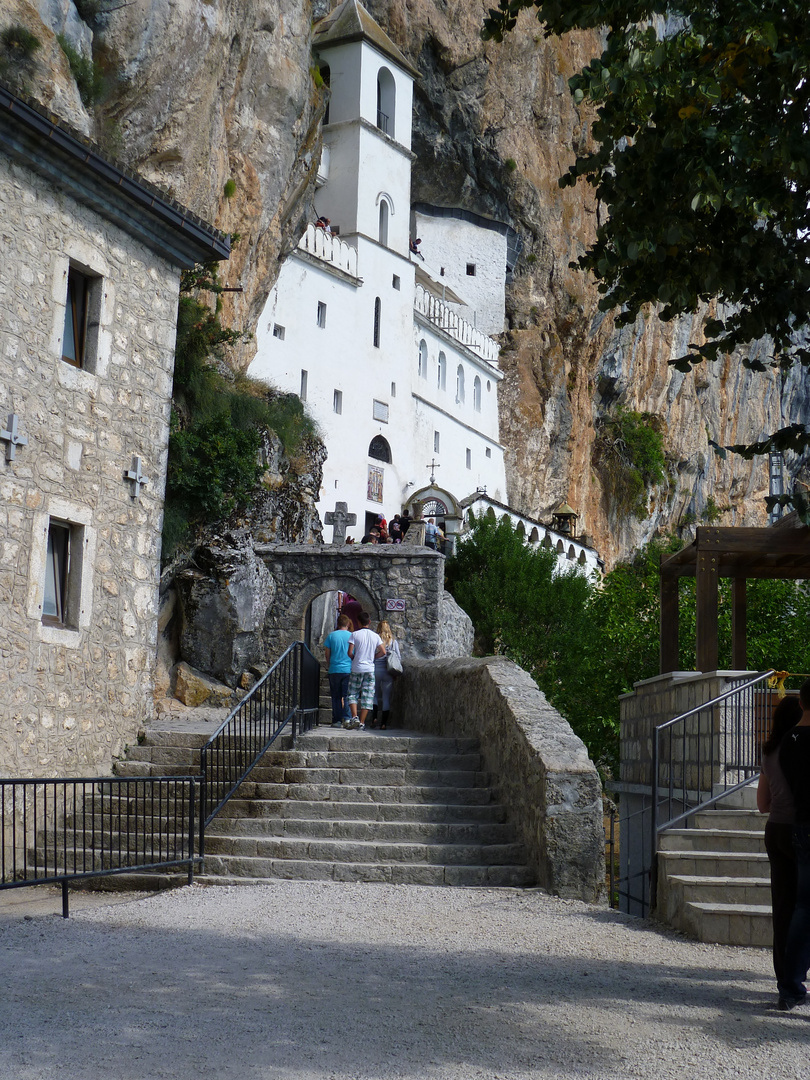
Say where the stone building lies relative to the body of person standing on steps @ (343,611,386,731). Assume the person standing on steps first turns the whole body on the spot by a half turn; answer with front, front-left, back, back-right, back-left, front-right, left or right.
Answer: front-right

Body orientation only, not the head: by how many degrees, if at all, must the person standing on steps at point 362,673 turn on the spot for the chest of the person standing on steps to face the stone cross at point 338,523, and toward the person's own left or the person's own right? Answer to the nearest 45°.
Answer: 0° — they already face it

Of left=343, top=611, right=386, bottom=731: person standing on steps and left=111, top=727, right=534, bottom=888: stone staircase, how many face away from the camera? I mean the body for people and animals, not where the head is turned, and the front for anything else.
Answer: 1

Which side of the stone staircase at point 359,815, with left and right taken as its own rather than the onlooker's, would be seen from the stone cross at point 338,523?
back

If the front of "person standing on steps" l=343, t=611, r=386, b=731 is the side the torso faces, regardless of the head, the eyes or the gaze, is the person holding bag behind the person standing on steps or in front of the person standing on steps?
in front

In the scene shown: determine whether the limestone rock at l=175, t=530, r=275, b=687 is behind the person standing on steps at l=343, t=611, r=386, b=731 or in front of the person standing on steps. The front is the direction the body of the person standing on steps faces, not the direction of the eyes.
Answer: in front

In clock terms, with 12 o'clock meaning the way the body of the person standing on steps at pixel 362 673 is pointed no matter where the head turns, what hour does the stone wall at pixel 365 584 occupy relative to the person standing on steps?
The stone wall is roughly at 12 o'clock from the person standing on steps.

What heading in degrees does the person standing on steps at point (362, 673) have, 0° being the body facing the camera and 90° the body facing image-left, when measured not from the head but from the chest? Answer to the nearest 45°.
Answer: approximately 180°

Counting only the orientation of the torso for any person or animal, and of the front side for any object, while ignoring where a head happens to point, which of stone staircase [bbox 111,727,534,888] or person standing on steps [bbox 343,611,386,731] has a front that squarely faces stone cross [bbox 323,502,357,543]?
the person standing on steps

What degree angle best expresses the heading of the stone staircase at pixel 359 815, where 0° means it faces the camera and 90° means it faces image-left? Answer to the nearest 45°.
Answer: approximately 0°

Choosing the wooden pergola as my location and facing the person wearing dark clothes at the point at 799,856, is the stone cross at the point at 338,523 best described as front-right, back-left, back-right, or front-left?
back-right

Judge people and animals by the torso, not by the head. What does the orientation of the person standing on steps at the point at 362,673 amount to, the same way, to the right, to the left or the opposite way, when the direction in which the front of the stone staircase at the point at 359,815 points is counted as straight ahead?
the opposite way
